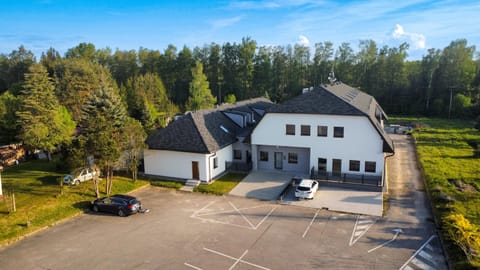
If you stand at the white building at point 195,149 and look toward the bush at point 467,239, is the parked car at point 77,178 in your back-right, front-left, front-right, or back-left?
back-right

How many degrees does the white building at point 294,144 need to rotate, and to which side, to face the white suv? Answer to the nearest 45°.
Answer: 0° — it already faces it

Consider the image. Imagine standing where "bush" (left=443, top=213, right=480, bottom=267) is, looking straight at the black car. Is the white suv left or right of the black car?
right

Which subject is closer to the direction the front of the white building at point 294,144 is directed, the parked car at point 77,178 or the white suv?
the white suv

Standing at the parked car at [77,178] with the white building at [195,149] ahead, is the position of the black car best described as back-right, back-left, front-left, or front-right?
front-right

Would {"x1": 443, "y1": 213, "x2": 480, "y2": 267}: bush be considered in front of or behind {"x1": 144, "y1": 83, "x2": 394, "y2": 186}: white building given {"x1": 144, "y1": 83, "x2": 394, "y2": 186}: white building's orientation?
in front

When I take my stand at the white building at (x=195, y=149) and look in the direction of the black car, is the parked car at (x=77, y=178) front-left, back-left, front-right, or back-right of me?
front-right

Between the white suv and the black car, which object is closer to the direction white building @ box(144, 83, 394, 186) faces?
the white suv

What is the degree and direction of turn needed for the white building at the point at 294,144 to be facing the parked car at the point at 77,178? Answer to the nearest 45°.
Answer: approximately 90° to its right

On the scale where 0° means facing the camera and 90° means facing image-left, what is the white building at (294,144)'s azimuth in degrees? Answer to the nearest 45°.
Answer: approximately 0°

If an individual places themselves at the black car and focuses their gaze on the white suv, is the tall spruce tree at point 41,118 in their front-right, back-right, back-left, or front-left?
back-left

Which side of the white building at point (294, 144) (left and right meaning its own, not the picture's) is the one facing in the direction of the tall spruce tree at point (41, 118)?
right

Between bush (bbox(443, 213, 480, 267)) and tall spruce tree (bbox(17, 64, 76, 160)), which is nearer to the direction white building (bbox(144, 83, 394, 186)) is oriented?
the bush

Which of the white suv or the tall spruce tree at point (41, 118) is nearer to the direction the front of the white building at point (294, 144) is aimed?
the white suv
